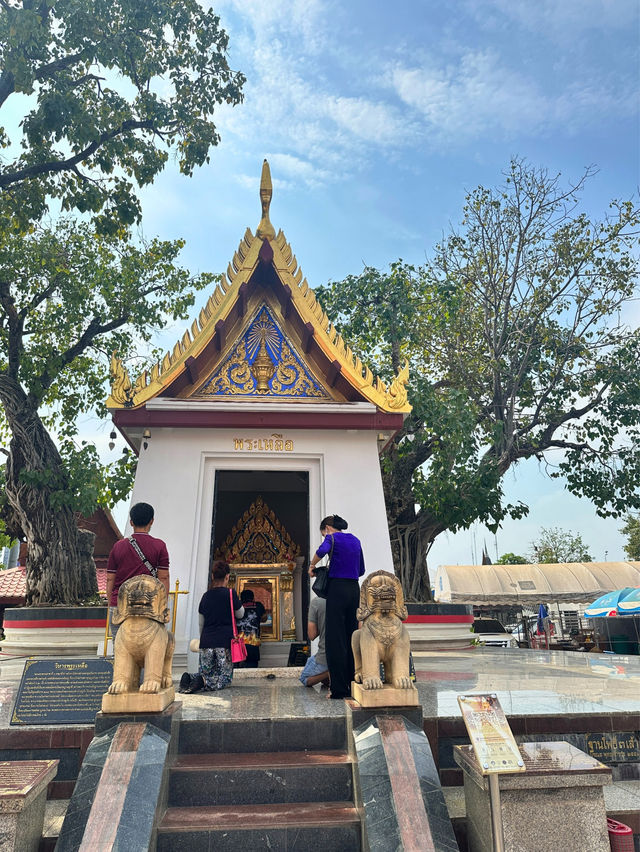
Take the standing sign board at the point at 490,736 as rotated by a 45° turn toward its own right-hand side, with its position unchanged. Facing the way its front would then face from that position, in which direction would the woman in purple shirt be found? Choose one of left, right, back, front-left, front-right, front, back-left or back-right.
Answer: right

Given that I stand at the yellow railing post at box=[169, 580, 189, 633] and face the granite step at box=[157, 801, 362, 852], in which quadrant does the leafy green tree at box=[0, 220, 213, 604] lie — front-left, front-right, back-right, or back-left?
back-right

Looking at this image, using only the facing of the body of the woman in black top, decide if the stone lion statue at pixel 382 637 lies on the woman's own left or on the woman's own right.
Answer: on the woman's own right

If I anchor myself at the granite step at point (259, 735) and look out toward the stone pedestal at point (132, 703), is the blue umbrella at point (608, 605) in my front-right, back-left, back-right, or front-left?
back-right

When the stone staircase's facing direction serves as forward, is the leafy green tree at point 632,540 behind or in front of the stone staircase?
behind

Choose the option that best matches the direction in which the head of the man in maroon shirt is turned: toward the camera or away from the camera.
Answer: away from the camera

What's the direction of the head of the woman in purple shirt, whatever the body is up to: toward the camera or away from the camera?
away from the camera

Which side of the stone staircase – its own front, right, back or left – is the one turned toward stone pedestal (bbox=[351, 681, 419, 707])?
left

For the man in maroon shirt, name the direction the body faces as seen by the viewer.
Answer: away from the camera
